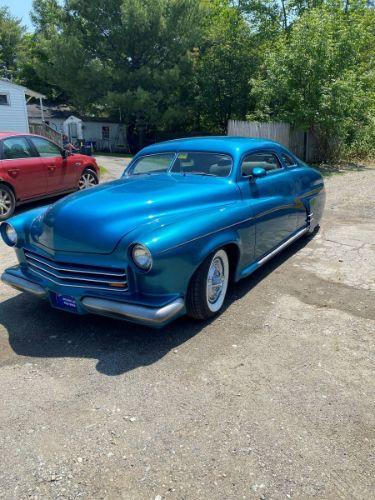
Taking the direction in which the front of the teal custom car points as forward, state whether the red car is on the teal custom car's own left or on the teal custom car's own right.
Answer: on the teal custom car's own right

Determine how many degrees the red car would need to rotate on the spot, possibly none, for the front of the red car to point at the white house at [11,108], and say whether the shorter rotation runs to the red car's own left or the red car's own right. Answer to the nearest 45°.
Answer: approximately 45° to the red car's own left

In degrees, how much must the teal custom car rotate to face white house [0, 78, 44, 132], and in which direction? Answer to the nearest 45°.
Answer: approximately 135° to its right

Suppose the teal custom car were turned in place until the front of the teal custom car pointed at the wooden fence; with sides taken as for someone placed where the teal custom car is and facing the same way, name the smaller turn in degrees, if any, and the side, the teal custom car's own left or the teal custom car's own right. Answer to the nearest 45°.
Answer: approximately 135° to the teal custom car's own right

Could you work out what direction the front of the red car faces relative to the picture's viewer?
facing away from the viewer and to the right of the viewer

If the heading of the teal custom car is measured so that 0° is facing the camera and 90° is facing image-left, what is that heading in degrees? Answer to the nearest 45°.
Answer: approximately 45°

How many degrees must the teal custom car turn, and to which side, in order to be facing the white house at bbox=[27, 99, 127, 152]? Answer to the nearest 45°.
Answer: approximately 135° to its right

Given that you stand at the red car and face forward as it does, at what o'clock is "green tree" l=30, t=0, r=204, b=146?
The green tree is roughly at 11 o'clock from the red car.

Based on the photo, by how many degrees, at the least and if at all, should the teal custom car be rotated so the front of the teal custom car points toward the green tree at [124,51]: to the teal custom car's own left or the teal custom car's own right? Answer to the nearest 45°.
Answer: approximately 135° to the teal custom car's own right

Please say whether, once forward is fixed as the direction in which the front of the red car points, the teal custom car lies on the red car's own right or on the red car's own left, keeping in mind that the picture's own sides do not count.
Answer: on the red car's own right

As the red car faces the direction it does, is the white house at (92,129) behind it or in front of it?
in front

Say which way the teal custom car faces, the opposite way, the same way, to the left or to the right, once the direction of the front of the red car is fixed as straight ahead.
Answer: the opposite way

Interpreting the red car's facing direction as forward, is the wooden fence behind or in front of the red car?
in front
